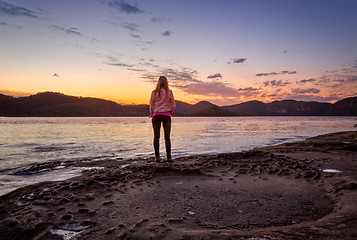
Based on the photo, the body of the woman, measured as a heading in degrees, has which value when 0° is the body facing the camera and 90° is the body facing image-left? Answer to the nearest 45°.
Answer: approximately 180°
